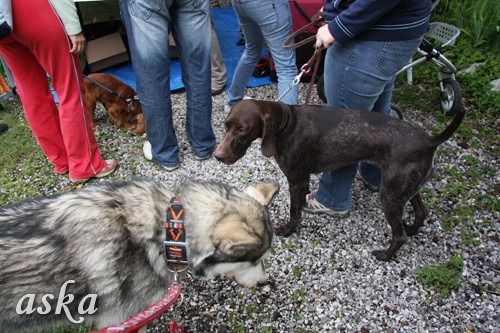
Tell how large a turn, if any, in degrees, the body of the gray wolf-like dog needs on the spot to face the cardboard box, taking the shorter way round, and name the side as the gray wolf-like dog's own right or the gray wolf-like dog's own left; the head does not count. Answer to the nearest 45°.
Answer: approximately 90° to the gray wolf-like dog's own left

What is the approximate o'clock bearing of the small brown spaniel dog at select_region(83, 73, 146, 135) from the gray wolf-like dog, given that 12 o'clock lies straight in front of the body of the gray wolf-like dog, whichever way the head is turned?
The small brown spaniel dog is roughly at 9 o'clock from the gray wolf-like dog.

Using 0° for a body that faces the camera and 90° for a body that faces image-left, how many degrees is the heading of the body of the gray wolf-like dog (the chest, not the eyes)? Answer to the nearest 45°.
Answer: approximately 270°

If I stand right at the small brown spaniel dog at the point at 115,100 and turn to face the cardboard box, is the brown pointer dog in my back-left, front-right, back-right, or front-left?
back-right

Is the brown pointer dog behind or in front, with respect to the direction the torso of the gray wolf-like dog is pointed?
in front

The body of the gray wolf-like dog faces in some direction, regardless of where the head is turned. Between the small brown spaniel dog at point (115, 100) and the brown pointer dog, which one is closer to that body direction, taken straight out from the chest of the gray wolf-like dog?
the brown pointer dog
